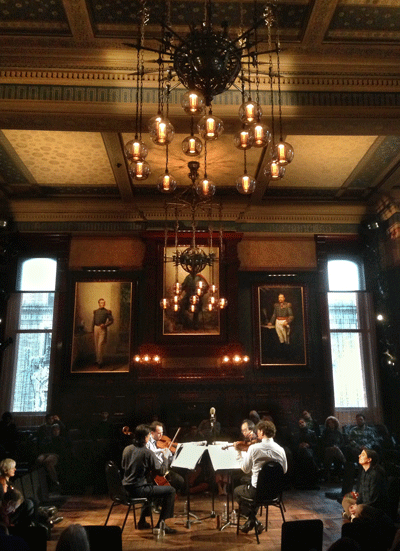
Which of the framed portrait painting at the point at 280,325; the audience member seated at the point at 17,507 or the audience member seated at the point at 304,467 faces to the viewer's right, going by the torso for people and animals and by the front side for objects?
the audience member seated at the point at 17,507

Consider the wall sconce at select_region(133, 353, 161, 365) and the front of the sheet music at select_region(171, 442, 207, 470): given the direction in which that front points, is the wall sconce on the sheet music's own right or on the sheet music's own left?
on the sheet music's own right

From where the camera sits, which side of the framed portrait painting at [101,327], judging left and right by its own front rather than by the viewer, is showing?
front

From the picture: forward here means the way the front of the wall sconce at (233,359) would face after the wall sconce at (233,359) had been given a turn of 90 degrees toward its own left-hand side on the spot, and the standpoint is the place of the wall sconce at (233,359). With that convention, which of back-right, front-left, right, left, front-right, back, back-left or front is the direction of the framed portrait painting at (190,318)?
back

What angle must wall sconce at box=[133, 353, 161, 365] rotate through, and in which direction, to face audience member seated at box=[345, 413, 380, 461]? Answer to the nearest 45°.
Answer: approximately 90° to its left

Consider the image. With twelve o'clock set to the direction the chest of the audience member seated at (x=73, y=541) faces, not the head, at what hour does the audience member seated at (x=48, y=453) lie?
the audience member seated at (x=48, y=453) is roughly at 12 o'clock from the audience member seated at (x=73, y=541).

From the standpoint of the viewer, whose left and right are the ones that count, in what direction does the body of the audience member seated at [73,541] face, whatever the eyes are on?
facing away from the viewer

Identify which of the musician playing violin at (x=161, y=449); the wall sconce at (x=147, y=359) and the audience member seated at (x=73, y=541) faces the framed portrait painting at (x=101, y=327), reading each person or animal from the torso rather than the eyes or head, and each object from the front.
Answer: the audience member seated

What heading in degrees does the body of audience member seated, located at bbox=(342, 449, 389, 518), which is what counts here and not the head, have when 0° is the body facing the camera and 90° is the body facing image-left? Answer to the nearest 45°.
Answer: approximately 90°

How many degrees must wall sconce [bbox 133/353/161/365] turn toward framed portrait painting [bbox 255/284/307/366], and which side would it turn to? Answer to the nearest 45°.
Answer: approximately 90° to its left

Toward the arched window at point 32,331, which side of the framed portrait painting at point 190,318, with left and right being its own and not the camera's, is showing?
right

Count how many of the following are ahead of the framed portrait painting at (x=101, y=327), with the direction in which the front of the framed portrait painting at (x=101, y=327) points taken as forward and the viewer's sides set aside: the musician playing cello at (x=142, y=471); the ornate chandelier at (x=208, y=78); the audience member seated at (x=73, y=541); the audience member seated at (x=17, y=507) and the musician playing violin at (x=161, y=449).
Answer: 5

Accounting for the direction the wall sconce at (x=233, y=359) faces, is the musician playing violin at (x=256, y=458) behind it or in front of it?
in front

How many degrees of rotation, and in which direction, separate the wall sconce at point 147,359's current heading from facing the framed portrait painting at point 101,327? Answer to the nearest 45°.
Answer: approximately 90° to its right

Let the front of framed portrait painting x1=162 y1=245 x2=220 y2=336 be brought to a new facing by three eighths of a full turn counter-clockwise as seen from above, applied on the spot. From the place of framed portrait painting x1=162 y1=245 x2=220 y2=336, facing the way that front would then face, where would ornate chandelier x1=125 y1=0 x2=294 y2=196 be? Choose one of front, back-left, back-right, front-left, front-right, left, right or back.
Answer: back-right

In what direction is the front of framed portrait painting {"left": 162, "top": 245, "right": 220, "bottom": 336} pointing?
toward the camera

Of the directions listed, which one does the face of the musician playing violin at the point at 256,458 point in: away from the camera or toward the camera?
away from the camera

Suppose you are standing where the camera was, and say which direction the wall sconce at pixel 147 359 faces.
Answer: facing the viewer

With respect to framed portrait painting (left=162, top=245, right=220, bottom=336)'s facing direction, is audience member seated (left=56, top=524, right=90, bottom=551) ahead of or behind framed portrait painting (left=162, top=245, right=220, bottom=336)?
ahead
